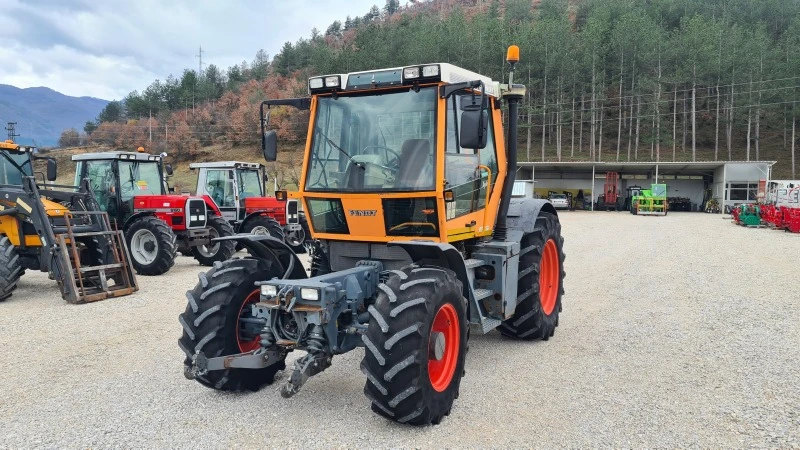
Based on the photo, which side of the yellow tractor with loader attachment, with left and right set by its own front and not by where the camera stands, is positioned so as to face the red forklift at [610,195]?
left

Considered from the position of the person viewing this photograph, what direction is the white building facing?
facing the viewer

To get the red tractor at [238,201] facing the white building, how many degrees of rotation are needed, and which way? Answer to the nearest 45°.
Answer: approximately 90° to its left

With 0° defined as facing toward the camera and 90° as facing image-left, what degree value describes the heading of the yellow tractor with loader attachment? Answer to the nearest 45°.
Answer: approximately 315°

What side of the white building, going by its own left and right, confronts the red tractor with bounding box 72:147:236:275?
front

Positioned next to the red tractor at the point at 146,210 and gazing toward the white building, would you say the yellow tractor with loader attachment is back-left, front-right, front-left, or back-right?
back-right

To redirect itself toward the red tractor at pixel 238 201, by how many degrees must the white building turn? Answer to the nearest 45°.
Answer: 0° — it already faces it

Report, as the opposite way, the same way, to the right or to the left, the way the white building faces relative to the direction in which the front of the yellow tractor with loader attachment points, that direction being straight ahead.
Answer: to the right

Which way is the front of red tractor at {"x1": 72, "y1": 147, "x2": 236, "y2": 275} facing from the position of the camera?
facing the viewer and to the right of the viewer

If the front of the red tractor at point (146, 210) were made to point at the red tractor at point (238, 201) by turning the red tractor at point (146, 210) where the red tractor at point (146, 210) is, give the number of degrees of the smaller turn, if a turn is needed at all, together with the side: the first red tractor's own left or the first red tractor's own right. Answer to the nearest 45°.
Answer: approximately 90° to the first red tractor's own left

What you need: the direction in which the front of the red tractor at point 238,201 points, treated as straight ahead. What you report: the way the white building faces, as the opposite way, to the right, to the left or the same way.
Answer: to the right

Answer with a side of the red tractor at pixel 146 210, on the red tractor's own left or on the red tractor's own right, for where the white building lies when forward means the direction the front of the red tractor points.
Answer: on the red tractor's own left
